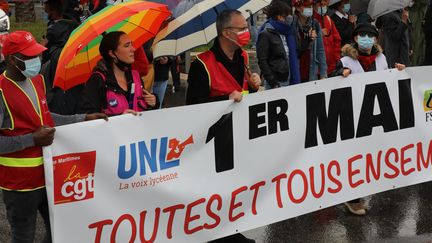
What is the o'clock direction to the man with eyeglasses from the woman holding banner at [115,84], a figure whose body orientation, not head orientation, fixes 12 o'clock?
The man with eyeglasses is roughly at 10 o'clock from the woman holding banner.

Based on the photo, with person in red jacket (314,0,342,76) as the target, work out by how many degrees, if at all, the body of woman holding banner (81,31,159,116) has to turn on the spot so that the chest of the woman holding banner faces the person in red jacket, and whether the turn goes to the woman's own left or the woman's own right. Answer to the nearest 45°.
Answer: approximately 90° to the woman's own left

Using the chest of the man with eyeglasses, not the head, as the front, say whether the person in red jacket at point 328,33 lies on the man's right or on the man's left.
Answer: on the man's left

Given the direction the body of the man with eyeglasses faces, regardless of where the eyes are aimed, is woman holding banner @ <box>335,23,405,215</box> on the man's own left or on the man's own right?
on the man's own left

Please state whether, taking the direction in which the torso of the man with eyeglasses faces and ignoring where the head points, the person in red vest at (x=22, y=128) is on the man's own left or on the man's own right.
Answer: on the man's own right

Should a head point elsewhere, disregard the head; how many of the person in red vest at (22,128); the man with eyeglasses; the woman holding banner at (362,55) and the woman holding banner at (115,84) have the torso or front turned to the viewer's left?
0

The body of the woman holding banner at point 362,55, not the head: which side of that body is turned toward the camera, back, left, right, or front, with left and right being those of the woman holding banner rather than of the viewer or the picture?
front

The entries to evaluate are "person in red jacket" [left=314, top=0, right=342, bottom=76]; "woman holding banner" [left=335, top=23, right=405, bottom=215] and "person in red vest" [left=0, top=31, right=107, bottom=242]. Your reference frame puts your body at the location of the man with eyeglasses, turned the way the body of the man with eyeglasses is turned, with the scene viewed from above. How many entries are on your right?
1

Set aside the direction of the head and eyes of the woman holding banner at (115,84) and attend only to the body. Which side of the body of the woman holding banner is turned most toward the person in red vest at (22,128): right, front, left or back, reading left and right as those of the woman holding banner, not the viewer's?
right

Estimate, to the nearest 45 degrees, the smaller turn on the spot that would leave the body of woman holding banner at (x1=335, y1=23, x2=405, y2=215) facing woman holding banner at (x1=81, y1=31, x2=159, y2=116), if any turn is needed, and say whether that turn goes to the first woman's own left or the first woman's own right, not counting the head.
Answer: approximately 45° to the first woman's own right

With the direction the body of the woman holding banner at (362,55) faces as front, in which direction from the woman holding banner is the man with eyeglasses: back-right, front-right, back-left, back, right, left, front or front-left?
front-right

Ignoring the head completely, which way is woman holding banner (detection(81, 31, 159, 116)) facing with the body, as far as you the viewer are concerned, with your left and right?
facing the viewer and to the right of the viewer
